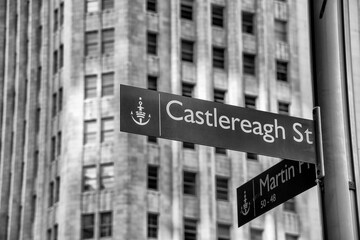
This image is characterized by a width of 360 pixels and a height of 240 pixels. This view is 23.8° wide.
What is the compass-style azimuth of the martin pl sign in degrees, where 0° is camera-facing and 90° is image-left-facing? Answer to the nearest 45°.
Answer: approximately 45°

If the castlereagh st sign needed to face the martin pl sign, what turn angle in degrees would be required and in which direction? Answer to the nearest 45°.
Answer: approximately 90° to its left

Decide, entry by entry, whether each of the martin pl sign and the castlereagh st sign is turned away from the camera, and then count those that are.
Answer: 0

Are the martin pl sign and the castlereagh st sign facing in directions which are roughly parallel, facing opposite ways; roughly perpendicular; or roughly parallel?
roughly perpendicular

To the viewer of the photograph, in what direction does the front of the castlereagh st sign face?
facing the viewer and to the right of the viewer

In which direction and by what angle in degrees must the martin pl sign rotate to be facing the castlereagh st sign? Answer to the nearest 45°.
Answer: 0° — it already faces it
